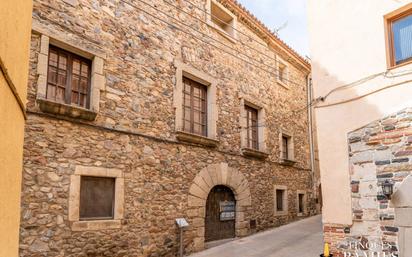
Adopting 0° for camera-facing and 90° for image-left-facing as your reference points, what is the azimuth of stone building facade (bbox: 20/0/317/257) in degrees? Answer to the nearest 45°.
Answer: approximately 315°

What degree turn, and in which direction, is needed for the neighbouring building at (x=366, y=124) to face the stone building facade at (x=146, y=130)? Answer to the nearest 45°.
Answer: approximately 45° to its right

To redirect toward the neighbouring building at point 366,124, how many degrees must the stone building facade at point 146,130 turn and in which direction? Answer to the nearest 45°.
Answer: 0° — it already faces it
